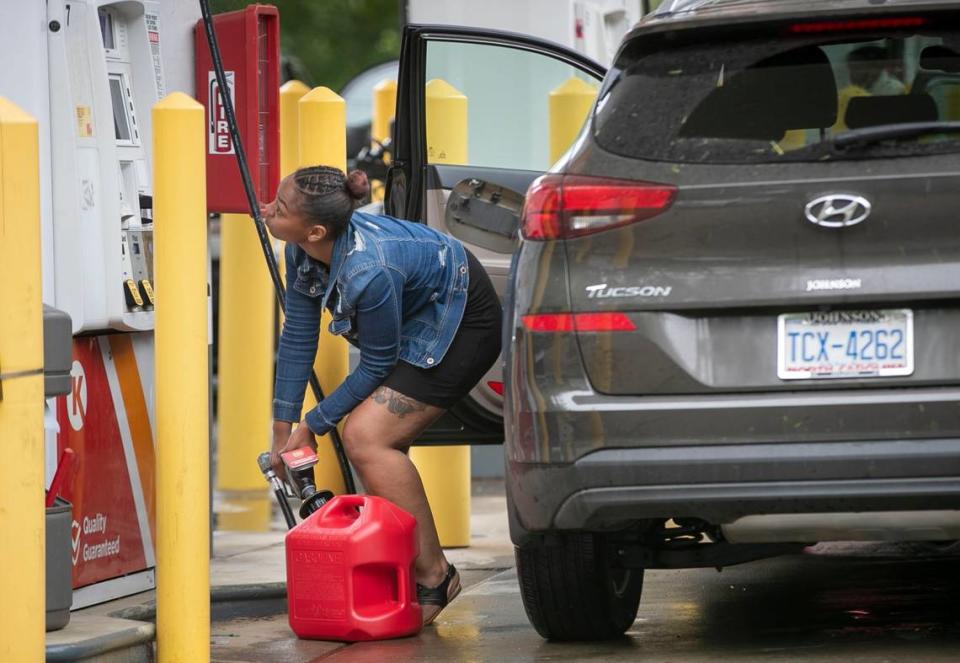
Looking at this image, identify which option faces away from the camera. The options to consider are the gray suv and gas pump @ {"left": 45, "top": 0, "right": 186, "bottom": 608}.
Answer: the gray suv

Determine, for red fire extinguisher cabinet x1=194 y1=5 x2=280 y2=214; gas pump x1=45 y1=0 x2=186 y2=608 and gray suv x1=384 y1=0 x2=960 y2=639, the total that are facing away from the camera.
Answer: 1

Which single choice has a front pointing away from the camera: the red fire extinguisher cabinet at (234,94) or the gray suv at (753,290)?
the gray suv

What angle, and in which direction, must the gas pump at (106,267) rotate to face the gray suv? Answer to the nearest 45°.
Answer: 0° — it already faces it

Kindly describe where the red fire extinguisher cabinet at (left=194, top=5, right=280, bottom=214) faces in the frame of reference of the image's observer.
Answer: facing the viewer and to the right of the viewer

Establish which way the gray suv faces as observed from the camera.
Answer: facing away from the viewer

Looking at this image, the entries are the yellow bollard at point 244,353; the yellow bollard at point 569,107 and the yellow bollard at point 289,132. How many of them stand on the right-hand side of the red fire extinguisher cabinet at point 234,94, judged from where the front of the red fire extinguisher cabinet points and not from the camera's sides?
0

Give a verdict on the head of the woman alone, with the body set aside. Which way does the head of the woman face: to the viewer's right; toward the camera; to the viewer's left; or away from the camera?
to the viewer's left

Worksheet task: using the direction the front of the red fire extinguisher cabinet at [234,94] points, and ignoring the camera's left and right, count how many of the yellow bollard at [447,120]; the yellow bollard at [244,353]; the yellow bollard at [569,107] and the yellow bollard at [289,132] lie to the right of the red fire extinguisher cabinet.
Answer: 0
